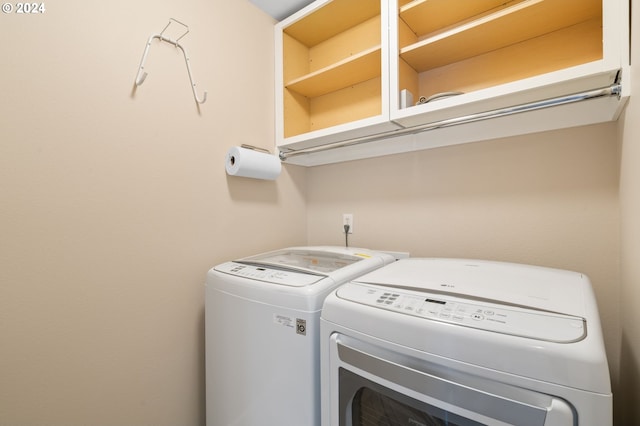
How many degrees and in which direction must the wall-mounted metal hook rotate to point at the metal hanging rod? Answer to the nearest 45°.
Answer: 0° — it already faces it

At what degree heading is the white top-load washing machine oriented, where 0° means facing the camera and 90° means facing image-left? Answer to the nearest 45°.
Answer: approximately 45°

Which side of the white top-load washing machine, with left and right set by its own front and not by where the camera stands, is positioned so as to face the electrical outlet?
back

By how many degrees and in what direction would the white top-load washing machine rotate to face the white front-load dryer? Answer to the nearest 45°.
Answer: approximately 90° to its left

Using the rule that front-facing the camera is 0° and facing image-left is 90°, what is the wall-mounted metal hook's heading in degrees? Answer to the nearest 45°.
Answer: approximately 315°
